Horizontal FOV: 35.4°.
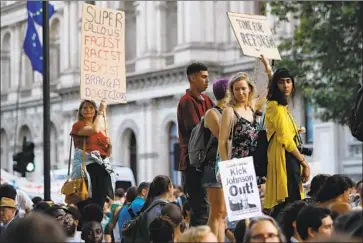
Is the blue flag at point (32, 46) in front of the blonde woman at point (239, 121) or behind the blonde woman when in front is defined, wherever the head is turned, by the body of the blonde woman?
behind
